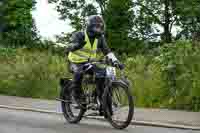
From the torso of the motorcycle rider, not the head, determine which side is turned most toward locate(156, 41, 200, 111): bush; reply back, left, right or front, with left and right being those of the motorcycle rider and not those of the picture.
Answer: left

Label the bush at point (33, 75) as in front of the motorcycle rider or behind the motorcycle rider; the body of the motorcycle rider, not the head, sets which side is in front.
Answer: behind

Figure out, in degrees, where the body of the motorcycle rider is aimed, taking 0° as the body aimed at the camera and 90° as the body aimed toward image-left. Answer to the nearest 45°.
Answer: approximately 315°
